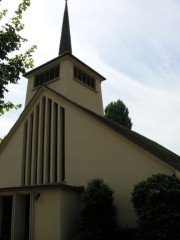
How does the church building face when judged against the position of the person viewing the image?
facing the viewer and to the left of the viewer

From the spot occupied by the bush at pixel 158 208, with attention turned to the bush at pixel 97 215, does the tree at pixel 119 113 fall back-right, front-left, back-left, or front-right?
front-right

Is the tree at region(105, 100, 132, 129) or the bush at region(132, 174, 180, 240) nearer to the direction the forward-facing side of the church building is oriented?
the bush

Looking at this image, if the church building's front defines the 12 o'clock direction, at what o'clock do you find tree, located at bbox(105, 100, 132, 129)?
The tree is roughly at 5 o'clock from the church building.

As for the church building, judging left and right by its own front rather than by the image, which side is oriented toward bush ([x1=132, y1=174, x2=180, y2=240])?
left
